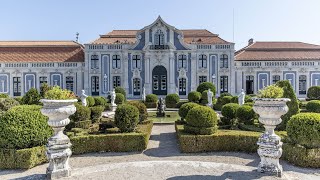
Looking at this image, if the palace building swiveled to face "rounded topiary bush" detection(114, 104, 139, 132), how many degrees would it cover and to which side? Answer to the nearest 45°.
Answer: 0° — it already faces it

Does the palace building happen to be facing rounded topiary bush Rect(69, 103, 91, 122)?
yes

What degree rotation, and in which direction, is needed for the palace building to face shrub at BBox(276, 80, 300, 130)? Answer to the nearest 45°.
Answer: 0° — it already faces it

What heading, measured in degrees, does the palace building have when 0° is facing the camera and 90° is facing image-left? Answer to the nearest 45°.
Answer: approximately 0°

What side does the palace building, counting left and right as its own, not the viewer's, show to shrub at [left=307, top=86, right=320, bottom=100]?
left
